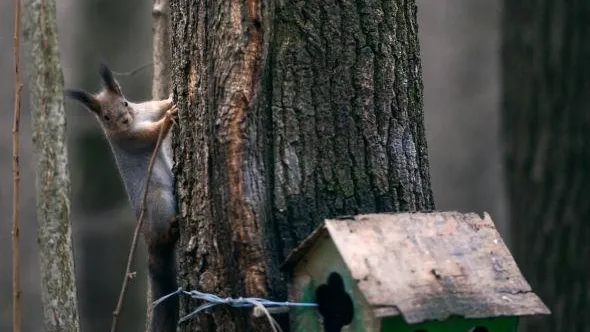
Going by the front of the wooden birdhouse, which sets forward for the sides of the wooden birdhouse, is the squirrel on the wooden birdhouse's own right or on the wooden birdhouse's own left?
on the wooden birdhouse's own right

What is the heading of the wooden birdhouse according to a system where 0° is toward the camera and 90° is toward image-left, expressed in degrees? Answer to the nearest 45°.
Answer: approximately 45°

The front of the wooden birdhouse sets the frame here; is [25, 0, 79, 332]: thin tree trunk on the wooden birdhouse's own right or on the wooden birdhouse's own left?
on the wooden birdhouse's own right

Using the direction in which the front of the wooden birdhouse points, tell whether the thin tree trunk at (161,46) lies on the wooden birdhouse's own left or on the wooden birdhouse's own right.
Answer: on the wooden birdhouse's own right

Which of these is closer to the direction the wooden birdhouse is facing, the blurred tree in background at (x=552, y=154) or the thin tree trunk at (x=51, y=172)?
the thin tree trunk

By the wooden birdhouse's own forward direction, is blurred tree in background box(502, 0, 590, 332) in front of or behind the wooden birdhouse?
behind
